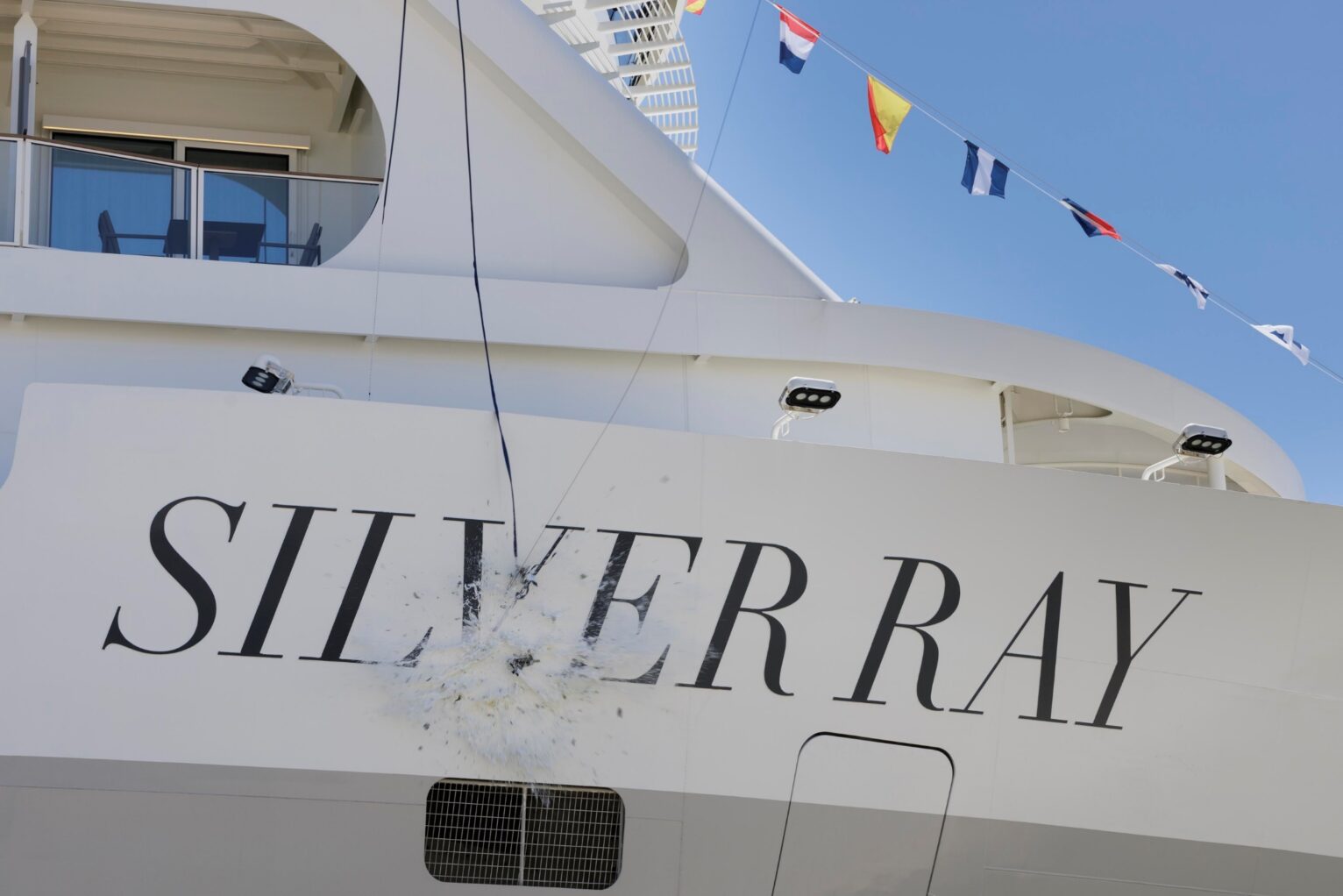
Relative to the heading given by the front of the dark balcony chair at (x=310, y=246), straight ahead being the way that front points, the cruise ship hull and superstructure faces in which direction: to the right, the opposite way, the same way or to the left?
the opposite way

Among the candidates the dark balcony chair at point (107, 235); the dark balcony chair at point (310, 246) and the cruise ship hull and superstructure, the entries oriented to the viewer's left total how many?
1

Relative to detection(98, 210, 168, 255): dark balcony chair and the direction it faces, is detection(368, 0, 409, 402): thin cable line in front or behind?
in front

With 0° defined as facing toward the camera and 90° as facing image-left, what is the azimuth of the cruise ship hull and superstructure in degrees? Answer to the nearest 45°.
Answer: approximately 270°

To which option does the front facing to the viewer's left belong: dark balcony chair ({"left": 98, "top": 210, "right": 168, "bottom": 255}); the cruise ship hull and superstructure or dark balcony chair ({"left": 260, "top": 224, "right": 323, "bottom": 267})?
dark balcony chair ({"left": 260, "top": 224, "right": 323, "bottom": 267})

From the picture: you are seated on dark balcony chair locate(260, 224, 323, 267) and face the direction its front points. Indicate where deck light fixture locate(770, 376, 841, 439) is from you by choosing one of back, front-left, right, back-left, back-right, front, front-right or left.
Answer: back-left

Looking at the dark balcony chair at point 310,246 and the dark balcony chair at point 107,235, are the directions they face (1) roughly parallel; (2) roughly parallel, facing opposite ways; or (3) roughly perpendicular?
roughly parallel, facing opposite ways

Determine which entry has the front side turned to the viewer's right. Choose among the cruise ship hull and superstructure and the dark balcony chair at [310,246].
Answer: the cruise ship hull and superstructure

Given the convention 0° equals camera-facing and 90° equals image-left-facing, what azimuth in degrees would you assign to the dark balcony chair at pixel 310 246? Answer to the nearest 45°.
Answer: approximately 90°

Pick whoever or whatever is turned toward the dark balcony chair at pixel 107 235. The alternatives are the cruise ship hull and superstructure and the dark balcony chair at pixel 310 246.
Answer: the dark balcony chair at pixel 310 246

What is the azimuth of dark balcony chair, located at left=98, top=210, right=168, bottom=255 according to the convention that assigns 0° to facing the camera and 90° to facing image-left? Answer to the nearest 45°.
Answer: approximately 270°

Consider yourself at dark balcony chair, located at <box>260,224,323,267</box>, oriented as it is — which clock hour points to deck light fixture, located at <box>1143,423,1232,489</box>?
The deck light fixture is roughly at 7 o'clock from the dark balcony chair.

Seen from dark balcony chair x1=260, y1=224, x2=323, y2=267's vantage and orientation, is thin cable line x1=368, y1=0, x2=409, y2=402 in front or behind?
behind
